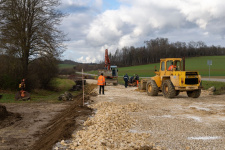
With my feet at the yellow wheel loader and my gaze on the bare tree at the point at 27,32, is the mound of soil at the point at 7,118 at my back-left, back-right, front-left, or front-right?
front-left

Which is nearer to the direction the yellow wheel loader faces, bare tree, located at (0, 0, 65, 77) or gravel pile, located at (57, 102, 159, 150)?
the bare tree

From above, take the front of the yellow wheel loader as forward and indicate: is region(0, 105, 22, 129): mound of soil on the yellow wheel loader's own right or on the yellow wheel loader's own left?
on the yellow wheel loader's own left

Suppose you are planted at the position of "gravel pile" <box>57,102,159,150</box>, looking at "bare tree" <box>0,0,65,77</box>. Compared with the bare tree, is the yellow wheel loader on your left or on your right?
right

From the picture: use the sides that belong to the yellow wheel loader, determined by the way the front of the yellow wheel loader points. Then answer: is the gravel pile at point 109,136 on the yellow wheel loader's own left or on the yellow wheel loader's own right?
on the yellow wheel loader's own left
